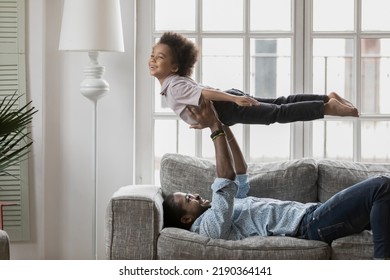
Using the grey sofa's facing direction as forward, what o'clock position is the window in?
The window is roughly at 7 o'clock from the grey sofa.

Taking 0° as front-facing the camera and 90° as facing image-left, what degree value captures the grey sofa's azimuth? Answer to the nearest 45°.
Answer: approximately 0°

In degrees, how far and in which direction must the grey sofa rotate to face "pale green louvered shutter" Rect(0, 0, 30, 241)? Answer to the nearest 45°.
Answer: approximately 135° to its right

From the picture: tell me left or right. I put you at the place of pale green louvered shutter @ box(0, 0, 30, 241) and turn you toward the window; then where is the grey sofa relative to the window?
right
